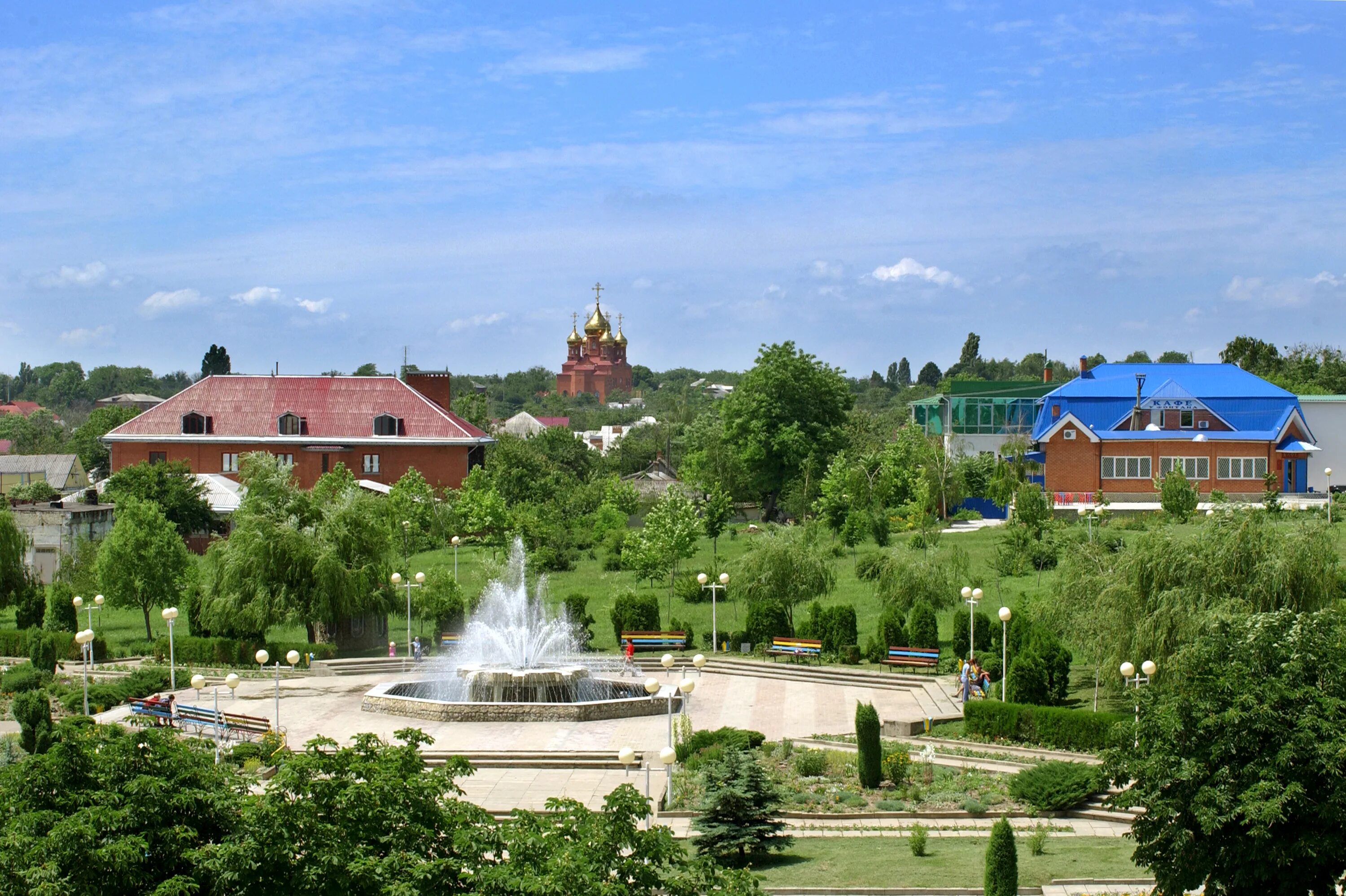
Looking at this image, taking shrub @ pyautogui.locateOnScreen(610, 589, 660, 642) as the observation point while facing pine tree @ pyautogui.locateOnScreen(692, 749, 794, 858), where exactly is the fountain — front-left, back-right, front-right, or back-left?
front-right

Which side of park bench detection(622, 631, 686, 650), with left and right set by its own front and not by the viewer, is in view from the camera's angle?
front

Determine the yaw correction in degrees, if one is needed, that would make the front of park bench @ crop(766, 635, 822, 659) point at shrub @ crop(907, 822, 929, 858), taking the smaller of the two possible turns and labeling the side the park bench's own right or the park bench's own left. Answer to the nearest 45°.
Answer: approximately 45° to the park bench's own left

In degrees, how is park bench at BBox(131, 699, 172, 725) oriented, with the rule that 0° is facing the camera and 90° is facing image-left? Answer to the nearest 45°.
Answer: approximately 225°

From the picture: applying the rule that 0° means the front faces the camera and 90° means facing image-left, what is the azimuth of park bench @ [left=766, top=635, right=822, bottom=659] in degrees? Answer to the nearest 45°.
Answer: approximately 45°

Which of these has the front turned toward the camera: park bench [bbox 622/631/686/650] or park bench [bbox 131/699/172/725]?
park bench [bbox 622/631/686/650]

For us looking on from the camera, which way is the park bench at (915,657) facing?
facing the viewer and to the left of the viewer

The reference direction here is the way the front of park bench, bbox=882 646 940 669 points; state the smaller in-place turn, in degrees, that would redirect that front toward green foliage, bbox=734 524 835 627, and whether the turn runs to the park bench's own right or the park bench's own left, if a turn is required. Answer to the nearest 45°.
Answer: approximately 90° to the park bench's own right
